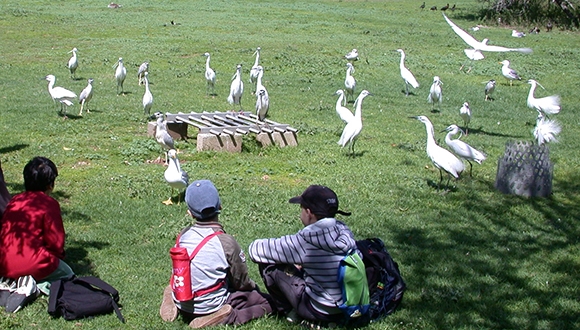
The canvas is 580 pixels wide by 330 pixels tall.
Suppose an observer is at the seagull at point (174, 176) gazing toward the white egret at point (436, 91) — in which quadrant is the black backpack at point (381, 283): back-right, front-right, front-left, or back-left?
back-right

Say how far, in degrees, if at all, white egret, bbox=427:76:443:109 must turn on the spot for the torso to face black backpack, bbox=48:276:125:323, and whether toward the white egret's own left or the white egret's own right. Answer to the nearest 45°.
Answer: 0° — it already faces it

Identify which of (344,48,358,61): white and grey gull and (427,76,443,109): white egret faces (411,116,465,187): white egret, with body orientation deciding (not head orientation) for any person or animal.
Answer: (427,76,443,109): white egret

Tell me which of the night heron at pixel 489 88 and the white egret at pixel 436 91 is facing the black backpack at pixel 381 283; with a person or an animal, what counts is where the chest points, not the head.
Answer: the white egret at pixel 436 91

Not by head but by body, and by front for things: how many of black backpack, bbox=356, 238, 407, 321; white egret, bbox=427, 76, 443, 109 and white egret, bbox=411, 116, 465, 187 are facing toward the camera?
1

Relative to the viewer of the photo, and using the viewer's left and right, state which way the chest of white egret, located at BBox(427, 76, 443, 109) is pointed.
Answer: facing the viewer

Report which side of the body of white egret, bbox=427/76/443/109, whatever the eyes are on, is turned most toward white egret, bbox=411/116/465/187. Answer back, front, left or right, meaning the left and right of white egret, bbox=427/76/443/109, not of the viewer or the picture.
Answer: front

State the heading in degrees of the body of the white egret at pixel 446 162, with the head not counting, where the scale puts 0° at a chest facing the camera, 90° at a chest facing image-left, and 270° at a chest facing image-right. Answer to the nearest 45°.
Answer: approximately 90°

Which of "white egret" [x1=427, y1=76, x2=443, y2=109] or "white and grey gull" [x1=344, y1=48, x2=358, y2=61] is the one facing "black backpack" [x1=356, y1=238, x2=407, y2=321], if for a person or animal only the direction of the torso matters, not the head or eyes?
"white egret" [x1=427, y1=76, x2=443, y2=109]
